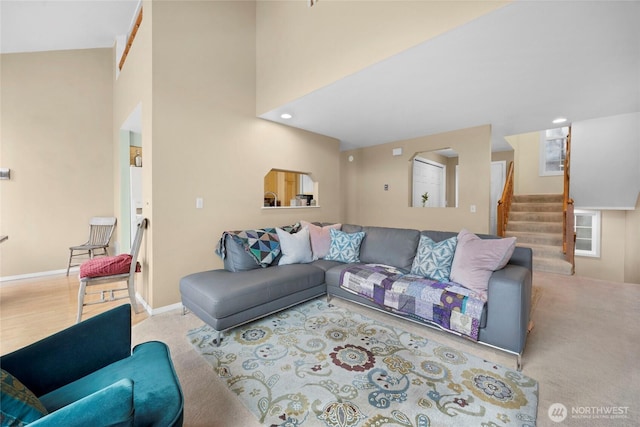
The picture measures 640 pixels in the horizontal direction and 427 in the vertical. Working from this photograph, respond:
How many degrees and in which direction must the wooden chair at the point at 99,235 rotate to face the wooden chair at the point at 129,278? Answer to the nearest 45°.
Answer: approximately 45° to its left

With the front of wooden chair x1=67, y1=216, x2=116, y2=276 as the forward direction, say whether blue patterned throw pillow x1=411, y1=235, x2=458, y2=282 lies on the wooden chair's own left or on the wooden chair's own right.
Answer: on the wooden chair's own left

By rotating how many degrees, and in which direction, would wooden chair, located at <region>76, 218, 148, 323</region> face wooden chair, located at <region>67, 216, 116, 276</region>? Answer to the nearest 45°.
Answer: approximately 90° to its right

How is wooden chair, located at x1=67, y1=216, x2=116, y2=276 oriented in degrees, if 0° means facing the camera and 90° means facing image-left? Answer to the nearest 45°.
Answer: approximately 45°

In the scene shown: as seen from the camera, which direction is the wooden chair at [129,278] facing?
to the viewer's left

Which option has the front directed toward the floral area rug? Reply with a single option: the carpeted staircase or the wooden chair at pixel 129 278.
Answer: the carpeted staircase
